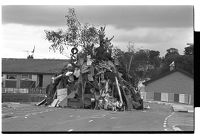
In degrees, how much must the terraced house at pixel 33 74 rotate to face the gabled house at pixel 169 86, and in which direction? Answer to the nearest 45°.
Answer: approximately 45° to its left

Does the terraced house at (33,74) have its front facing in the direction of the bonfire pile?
no

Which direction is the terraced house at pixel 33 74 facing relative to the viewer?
toward the camera
